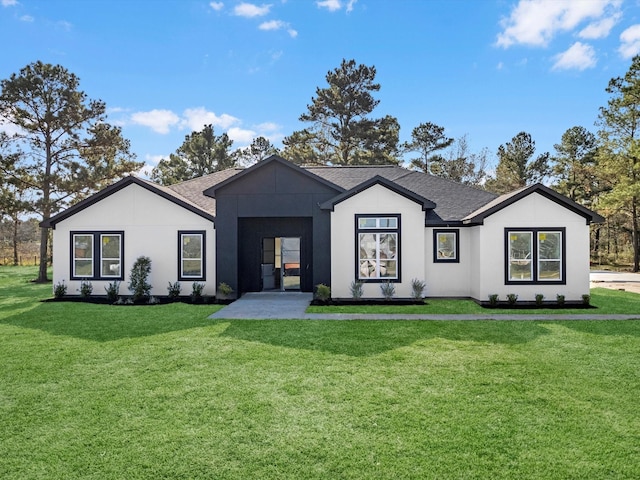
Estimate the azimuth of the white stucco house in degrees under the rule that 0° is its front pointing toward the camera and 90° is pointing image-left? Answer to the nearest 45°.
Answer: approximately 0°

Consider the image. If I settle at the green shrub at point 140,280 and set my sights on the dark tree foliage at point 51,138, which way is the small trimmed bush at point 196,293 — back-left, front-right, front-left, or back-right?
back-right

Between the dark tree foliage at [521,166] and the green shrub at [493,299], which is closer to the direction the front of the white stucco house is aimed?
the green shrub

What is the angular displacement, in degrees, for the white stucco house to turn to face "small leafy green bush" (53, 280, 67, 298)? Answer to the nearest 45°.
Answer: approximately 90° to its right

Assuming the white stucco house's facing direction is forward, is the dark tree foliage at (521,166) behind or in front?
behind

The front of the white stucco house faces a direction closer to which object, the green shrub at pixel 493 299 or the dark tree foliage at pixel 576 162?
the green shrub

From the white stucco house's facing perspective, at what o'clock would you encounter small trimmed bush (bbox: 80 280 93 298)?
The small trimmed bush is roughly at 3 o'clock from the white stucco house.

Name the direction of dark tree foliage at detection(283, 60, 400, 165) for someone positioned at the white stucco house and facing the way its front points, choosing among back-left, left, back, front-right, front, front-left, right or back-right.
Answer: back

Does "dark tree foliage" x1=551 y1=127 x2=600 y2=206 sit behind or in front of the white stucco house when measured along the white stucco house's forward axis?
behind
